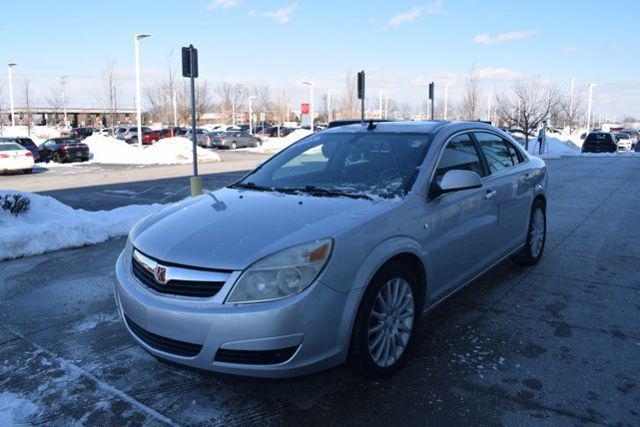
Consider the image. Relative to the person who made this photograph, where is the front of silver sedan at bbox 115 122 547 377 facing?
facing the viewer and to the left of the viewer

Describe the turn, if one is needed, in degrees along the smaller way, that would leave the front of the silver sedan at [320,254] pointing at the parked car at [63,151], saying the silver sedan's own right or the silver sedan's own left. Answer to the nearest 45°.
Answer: approximately 90° to the silver sedan's own right

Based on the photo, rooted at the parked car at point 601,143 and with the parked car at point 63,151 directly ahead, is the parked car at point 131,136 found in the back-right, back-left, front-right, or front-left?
front-right

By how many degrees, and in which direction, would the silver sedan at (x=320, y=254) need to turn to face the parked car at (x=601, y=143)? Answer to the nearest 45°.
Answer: approximately 180°
